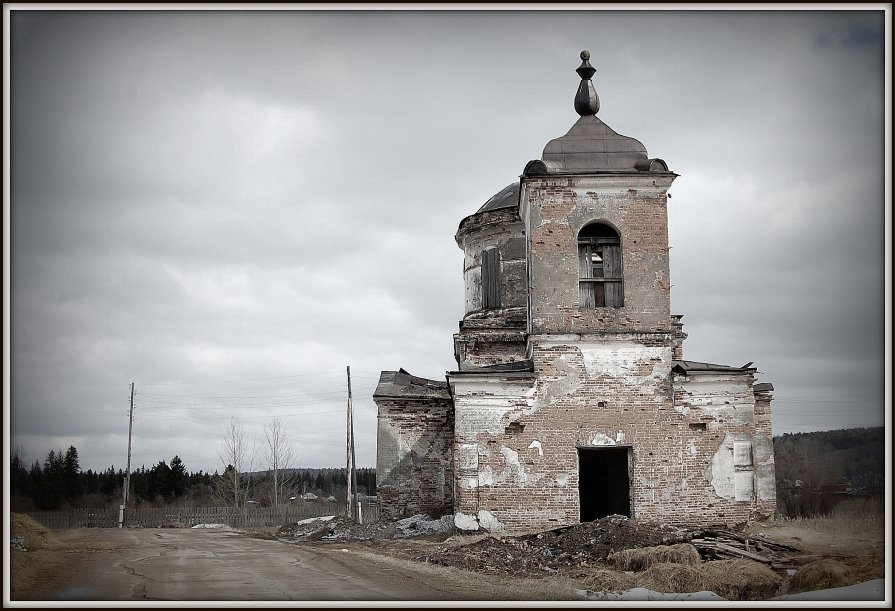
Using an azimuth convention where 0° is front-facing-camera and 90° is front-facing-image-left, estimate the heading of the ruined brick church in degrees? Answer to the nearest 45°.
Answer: approximately 0°

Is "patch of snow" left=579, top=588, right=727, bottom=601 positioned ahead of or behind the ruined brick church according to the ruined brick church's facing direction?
ahead

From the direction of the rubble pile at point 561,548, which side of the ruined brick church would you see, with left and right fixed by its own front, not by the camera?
front

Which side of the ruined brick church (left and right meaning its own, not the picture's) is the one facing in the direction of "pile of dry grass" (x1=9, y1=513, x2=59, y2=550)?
right

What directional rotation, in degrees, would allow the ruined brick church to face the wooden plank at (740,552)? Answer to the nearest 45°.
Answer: approximately 45° to its left

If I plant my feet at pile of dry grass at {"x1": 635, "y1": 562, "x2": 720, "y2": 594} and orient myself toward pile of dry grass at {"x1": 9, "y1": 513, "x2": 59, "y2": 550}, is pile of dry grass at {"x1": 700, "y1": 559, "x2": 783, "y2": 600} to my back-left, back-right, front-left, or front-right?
back-right

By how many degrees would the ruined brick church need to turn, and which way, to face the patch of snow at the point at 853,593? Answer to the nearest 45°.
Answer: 0° — it already faces it

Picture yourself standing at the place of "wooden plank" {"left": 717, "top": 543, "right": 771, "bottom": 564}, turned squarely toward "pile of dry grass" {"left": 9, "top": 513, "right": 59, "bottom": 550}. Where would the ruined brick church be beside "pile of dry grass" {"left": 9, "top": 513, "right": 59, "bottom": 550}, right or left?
right

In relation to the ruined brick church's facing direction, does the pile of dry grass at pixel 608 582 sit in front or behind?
in front

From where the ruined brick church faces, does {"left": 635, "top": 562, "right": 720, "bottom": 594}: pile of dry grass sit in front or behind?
in front

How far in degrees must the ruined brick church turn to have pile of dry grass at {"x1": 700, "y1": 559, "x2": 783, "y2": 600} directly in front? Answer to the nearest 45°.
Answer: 0° — it already faces it

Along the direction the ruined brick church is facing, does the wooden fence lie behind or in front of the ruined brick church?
behind
